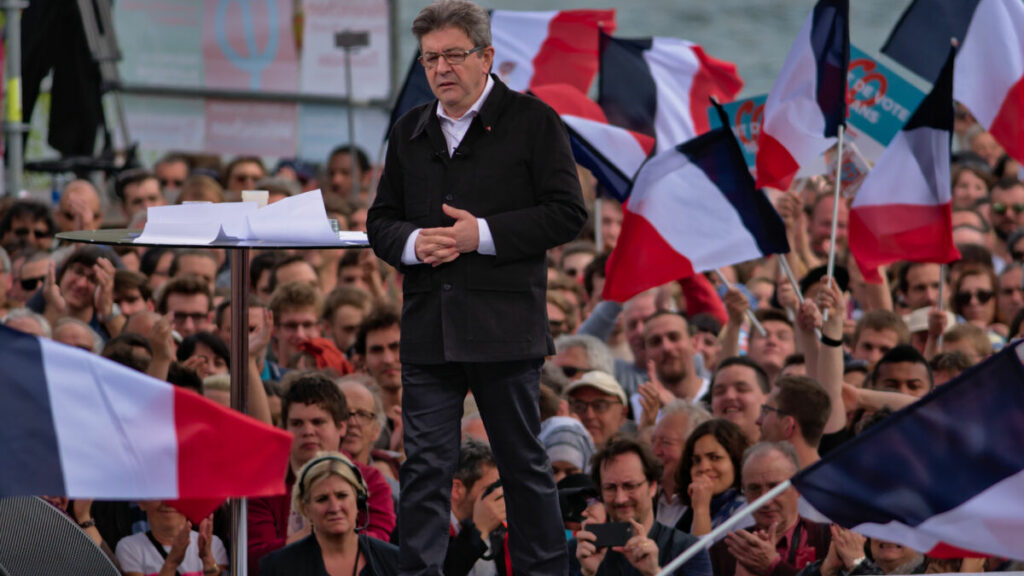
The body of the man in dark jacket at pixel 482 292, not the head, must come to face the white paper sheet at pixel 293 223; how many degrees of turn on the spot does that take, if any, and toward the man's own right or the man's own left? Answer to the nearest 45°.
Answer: approximately 45° to the man's own right

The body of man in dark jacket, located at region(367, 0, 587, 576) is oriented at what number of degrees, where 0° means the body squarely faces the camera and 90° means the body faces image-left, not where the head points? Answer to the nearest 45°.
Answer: approximately 45°

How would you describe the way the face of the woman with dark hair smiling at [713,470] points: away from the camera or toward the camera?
toward the camera

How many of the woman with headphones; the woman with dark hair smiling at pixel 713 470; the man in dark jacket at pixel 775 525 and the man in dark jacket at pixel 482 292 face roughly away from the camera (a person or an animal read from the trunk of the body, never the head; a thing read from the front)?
0

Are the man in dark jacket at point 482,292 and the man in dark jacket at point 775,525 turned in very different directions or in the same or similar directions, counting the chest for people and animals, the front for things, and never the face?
same or similar directions

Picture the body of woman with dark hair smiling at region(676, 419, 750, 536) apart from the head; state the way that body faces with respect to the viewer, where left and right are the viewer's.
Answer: facing the viewer and to the left of the viewer

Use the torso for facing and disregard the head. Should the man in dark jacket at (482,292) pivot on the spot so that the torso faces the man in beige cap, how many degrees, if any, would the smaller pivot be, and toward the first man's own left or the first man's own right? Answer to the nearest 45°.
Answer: approximately 135° to the first man's own right

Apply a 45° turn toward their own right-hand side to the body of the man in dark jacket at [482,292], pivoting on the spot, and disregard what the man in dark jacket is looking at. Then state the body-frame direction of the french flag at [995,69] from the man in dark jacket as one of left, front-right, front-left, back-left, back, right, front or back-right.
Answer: back-right

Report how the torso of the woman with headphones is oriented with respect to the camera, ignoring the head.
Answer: toward the camera

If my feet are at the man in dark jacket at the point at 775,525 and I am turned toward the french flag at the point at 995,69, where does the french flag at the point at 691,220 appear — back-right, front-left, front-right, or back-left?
front-left
